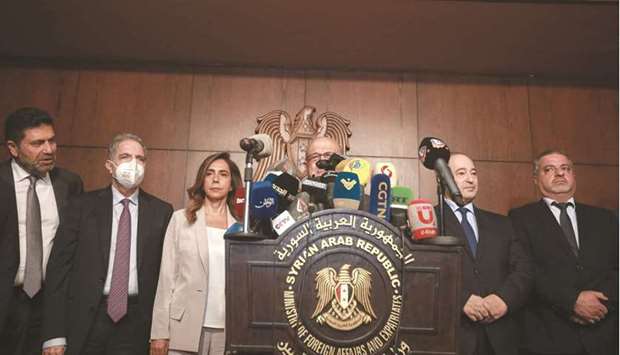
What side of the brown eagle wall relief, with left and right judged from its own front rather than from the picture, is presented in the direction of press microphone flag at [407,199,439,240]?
front

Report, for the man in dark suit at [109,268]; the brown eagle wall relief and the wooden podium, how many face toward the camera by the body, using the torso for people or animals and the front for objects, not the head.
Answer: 3

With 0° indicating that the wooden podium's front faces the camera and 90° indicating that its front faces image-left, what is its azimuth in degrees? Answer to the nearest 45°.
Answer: approximately 0°

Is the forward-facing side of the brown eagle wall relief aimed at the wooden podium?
yes

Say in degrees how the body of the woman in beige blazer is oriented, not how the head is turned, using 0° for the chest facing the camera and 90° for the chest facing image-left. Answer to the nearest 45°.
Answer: approximately 315°

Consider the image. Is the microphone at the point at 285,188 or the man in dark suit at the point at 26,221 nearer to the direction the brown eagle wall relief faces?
the microphone

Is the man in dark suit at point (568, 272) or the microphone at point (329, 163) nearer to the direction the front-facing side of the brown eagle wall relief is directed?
the microphone

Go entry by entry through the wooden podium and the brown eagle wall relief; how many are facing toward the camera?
2
